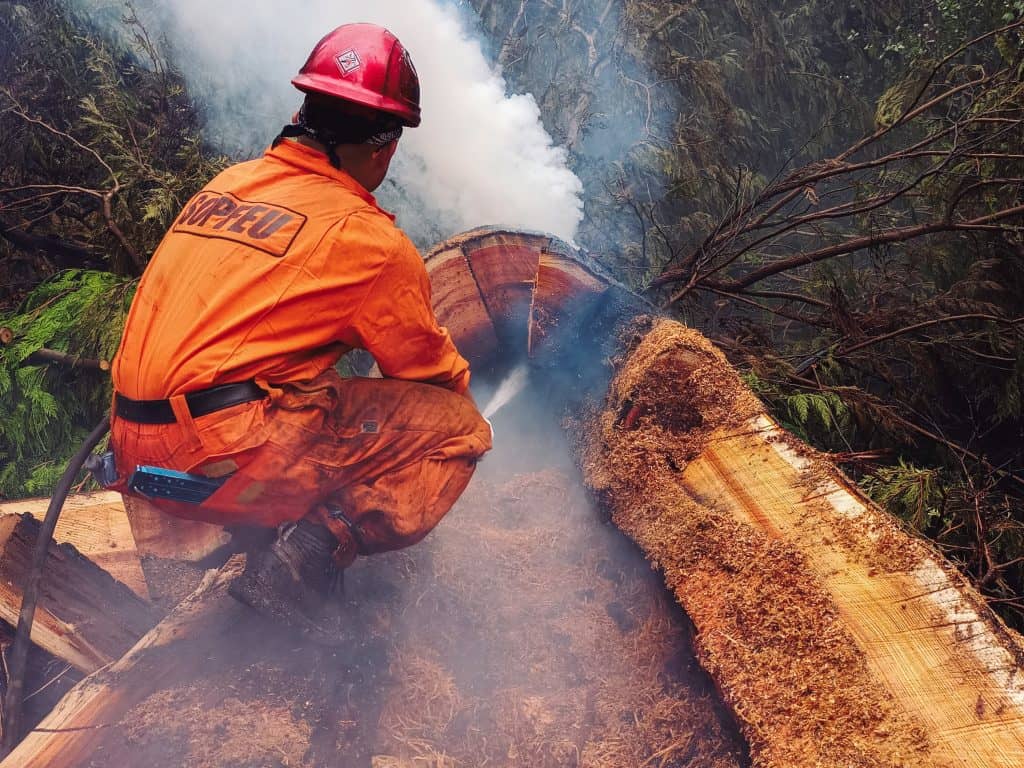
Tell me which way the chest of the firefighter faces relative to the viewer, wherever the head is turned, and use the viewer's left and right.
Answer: facing away from the viewer and to the right of the viewer

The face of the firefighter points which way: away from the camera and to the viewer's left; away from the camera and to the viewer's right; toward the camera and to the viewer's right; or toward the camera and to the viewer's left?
away from the camera and to the viewer's right
